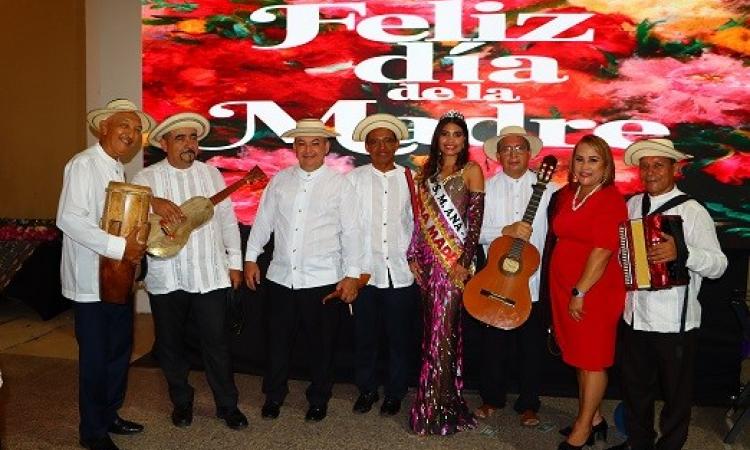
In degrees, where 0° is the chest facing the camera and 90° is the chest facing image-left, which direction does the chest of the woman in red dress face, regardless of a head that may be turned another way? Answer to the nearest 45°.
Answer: approximately 45°

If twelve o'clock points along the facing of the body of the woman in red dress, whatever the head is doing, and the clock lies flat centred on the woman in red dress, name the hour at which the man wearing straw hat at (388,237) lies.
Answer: The man wearing straw hat is roughly at 2 o'clock from the woman in red dress.

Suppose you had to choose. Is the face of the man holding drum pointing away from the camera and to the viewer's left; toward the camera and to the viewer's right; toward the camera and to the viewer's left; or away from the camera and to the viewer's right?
toward the camera and to the viewer's right

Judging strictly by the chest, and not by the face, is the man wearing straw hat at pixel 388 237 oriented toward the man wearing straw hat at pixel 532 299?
no

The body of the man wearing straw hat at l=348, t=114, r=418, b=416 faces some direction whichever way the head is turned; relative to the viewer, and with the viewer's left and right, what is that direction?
facing the viewer

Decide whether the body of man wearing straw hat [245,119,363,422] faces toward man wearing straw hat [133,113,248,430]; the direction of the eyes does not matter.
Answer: no

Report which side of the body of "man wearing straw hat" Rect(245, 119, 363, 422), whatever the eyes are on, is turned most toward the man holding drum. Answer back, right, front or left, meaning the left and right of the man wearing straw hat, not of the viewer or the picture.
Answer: right

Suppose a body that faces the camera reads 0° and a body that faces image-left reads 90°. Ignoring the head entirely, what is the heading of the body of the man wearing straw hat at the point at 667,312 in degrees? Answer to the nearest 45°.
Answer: approximately 45°

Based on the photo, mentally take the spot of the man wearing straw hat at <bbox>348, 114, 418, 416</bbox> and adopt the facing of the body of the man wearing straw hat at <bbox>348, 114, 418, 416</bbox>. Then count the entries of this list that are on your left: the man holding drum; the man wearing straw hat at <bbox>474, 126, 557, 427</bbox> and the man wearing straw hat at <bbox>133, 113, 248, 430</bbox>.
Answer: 1

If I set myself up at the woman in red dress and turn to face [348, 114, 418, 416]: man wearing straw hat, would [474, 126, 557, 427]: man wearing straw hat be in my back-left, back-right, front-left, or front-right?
front-right

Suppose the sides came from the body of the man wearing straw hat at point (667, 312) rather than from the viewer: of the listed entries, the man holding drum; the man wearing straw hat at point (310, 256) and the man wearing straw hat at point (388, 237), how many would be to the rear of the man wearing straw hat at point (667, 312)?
0

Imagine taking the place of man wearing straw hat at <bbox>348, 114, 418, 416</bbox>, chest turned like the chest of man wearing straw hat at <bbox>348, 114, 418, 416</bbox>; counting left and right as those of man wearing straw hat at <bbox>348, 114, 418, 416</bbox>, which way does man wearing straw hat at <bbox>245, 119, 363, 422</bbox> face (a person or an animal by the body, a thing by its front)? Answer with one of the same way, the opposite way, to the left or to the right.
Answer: the same way

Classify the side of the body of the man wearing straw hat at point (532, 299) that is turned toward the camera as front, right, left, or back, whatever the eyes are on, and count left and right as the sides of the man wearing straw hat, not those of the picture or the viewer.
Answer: front

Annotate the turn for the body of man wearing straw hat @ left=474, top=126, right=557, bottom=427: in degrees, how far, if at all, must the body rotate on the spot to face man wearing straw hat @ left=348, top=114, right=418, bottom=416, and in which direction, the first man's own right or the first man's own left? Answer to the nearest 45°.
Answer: approximately 90° to the first man's own right

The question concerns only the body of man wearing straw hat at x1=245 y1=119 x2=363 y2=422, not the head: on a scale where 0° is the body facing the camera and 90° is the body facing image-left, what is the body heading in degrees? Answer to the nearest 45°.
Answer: approximately 0°

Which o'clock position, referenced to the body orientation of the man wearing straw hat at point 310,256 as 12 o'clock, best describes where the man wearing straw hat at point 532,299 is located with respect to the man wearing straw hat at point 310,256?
the man wearing straw hat at point 532,299 is roughly at 9 o'clock from the man wearing straw hat at point 310,256.

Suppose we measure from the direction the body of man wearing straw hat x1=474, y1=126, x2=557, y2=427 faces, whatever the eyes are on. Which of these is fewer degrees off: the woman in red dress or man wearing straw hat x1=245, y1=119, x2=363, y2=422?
the woman in red dress

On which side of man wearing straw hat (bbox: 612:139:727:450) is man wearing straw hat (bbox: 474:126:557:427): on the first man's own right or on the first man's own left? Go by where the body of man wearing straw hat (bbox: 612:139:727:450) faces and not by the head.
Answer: on the first man's own right

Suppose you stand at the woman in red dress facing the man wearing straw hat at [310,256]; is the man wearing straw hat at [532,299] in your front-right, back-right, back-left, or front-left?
front-right

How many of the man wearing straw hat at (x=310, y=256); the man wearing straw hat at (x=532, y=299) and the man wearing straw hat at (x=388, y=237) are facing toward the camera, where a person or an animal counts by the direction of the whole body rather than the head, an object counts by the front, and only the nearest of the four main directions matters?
3

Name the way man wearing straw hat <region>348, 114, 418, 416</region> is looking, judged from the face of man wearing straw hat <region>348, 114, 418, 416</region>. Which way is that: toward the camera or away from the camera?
toward the camera
